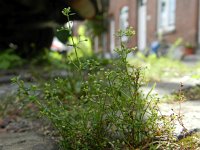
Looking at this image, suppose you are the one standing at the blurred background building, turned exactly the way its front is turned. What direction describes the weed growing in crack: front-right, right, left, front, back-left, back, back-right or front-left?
front-left

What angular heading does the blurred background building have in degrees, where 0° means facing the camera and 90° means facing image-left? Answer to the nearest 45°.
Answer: approximately 45°
